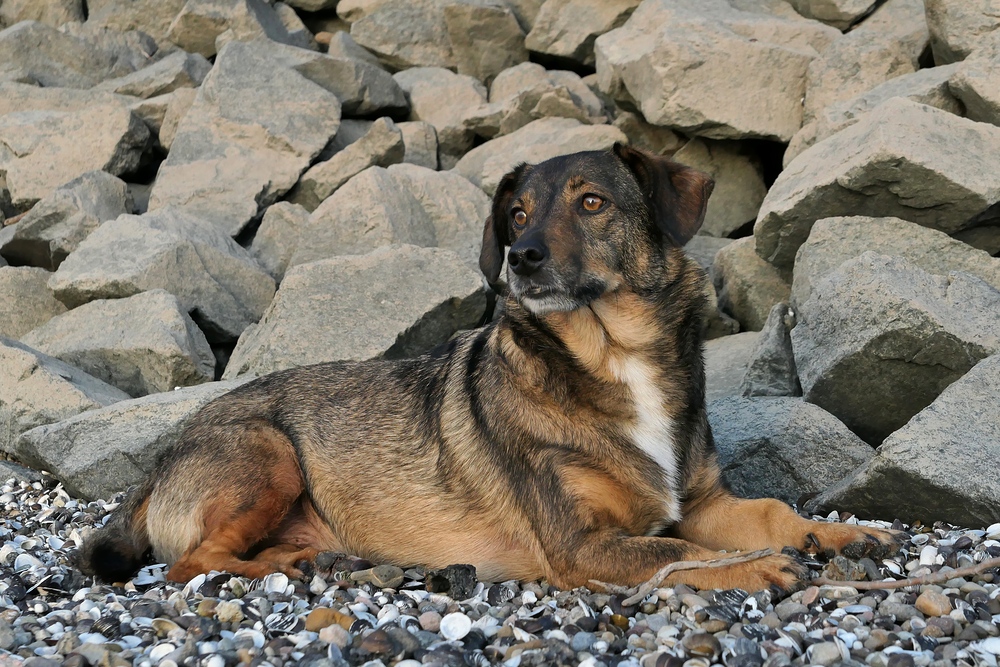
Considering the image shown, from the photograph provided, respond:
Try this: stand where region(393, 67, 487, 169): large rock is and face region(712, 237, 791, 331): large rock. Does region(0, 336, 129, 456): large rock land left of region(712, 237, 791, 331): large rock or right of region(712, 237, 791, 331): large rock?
right

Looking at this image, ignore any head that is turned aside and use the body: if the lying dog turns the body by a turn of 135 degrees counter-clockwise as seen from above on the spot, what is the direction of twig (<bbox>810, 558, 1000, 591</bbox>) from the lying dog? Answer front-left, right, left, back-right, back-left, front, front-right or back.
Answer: back

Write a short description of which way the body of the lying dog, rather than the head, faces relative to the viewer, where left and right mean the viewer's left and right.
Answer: facing to the right of the viewer

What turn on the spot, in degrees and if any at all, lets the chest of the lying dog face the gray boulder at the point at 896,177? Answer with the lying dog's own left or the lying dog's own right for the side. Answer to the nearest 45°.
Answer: approximately 45° to the lying dog's own left

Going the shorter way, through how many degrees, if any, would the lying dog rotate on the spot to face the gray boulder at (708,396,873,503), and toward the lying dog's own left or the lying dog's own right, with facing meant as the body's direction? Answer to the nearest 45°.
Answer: approximately 45° to the lying dog's own left

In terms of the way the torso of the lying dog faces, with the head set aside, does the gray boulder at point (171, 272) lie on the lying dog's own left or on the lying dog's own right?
on the lying dog's own left

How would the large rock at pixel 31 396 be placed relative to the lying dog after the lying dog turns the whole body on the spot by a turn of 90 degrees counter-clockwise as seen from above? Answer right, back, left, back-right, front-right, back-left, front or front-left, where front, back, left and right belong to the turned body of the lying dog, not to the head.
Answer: front-left

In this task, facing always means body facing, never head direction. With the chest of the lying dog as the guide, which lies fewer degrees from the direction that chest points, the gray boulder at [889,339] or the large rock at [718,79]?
the gray boulder
